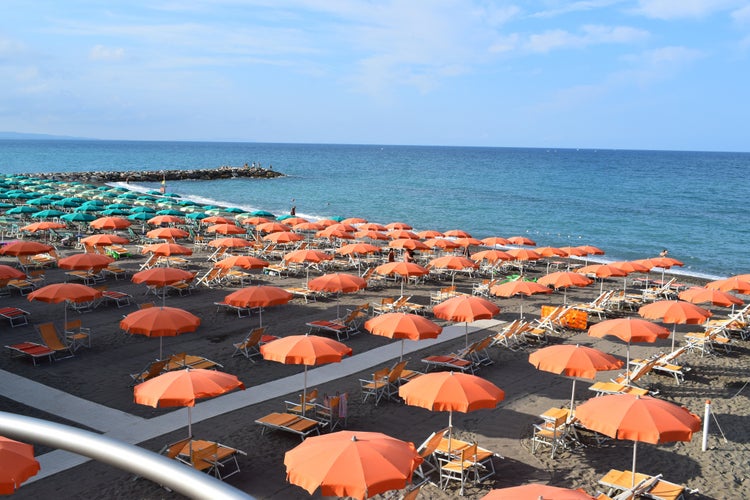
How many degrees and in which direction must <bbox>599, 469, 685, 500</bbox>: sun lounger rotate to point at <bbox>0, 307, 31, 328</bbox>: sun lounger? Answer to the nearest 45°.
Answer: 0° — it already faces it

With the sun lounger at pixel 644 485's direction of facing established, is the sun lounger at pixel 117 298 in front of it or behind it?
in front

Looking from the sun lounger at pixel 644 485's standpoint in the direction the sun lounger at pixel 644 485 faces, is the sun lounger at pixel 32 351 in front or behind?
in front
